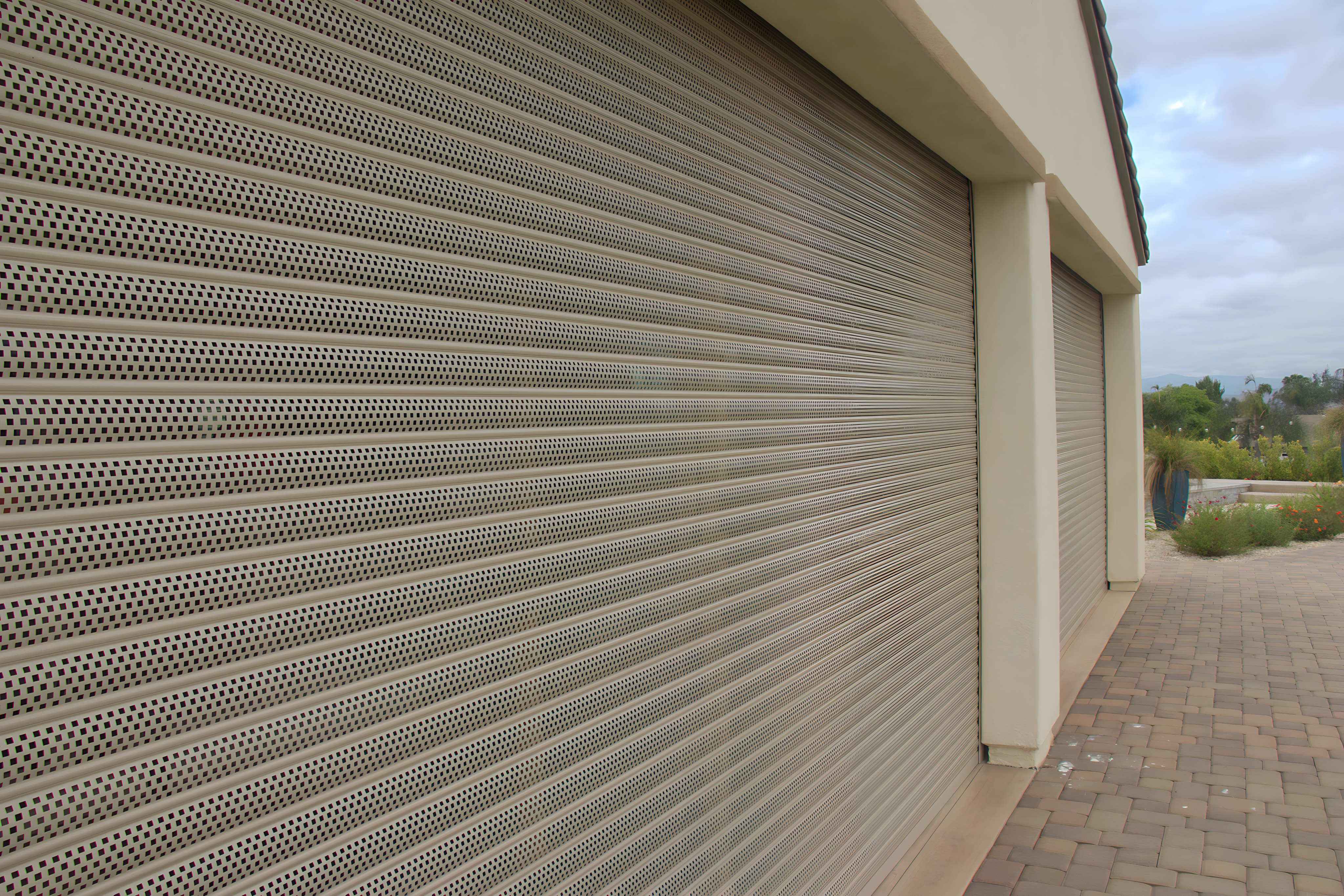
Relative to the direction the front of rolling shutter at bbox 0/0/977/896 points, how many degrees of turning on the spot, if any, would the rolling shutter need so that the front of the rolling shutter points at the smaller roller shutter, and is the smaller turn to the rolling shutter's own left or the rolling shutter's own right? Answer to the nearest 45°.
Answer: approximately 90° to the rolling shutter's own left

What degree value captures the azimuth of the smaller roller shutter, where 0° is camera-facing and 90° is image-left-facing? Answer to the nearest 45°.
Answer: approximately 270°

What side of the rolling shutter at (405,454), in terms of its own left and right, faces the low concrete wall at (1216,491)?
left

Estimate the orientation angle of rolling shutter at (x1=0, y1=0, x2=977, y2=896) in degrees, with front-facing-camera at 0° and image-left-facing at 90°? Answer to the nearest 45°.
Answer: approximately 315°

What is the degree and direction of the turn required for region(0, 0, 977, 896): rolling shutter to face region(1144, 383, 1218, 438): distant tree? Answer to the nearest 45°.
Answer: approximately 90° to its left

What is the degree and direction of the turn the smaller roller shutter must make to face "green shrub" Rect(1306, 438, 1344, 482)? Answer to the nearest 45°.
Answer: approximately 90° to its left

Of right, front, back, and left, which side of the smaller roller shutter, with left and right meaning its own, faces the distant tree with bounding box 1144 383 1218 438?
left

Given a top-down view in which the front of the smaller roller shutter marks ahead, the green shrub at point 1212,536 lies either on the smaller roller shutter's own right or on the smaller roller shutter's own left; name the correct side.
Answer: on the smaller roller shutter's own left
